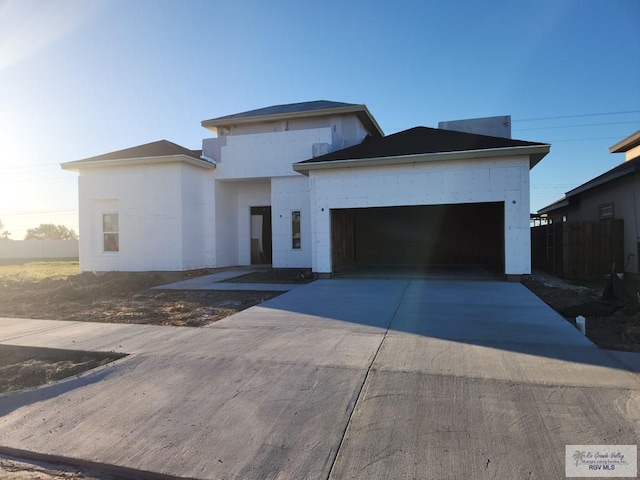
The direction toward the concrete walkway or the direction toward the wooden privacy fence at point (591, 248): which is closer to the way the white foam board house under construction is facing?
the concrete walkway

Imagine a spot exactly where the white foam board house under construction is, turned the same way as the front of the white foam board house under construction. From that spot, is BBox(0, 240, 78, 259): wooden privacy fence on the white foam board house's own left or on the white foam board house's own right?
on the white foam board house's own right

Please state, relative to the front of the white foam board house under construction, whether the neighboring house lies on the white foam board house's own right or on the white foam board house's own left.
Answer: on the white foam board house's own left

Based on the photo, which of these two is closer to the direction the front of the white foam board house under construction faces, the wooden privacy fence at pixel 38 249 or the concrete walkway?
the concrete walkway

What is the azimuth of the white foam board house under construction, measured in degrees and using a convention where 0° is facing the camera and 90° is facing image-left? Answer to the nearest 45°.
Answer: approximately 0°

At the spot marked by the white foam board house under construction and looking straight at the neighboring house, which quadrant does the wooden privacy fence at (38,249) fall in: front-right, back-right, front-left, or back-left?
back-left

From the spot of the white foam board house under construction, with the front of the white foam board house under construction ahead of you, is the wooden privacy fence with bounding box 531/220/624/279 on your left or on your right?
on your left

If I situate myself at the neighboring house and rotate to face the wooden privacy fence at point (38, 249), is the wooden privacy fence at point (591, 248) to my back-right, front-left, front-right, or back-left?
front-left

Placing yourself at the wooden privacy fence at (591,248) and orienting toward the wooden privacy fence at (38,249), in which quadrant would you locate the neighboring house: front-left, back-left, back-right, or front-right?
back-right
